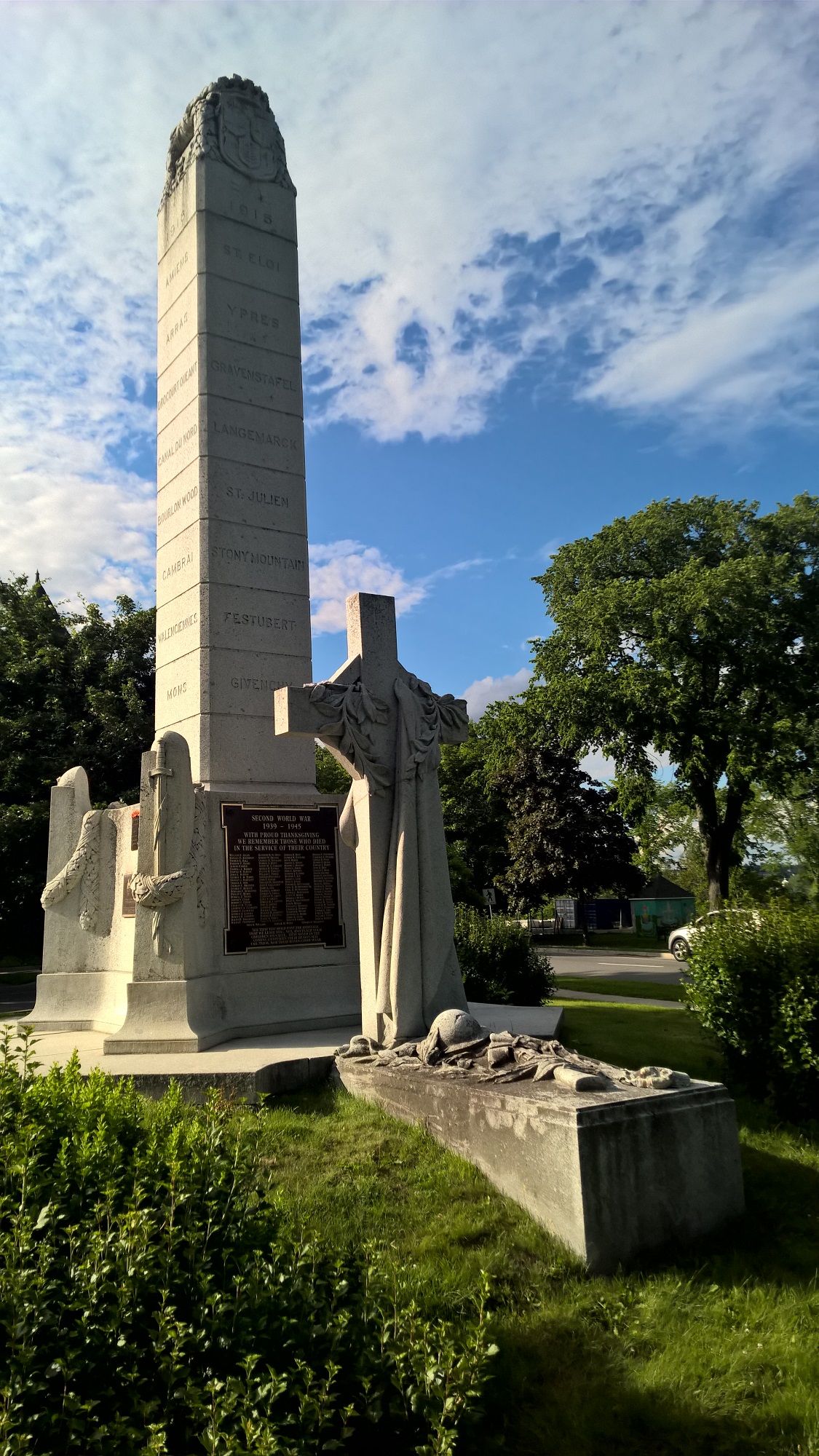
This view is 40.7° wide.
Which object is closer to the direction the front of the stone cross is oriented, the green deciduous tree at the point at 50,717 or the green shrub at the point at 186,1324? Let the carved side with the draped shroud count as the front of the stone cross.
the green shrub

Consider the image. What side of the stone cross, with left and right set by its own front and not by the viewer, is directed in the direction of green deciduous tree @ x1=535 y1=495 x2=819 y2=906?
left

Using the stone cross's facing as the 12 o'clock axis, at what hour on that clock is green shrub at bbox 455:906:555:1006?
The green shrub is roughly at 8 o'clock from the stone cross.

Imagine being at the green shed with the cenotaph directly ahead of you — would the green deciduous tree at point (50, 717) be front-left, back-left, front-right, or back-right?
front-right

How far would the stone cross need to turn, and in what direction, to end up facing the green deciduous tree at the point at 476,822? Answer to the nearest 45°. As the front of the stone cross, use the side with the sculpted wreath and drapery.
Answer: approximately 135° to its left

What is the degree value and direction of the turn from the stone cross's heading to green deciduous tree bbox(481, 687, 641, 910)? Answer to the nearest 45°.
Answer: approximately 135° to its left

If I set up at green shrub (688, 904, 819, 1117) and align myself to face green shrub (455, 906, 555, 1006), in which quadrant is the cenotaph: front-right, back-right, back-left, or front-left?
front-left

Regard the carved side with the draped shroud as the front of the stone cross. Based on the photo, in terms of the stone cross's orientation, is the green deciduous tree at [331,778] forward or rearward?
rearward

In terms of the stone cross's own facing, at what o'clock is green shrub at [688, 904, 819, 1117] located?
The green shrub is roughly at 10 o'clock from the stone cross.

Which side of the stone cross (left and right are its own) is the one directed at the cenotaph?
back

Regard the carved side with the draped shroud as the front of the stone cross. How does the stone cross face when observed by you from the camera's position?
facing the viewer and to the right of the viewer
